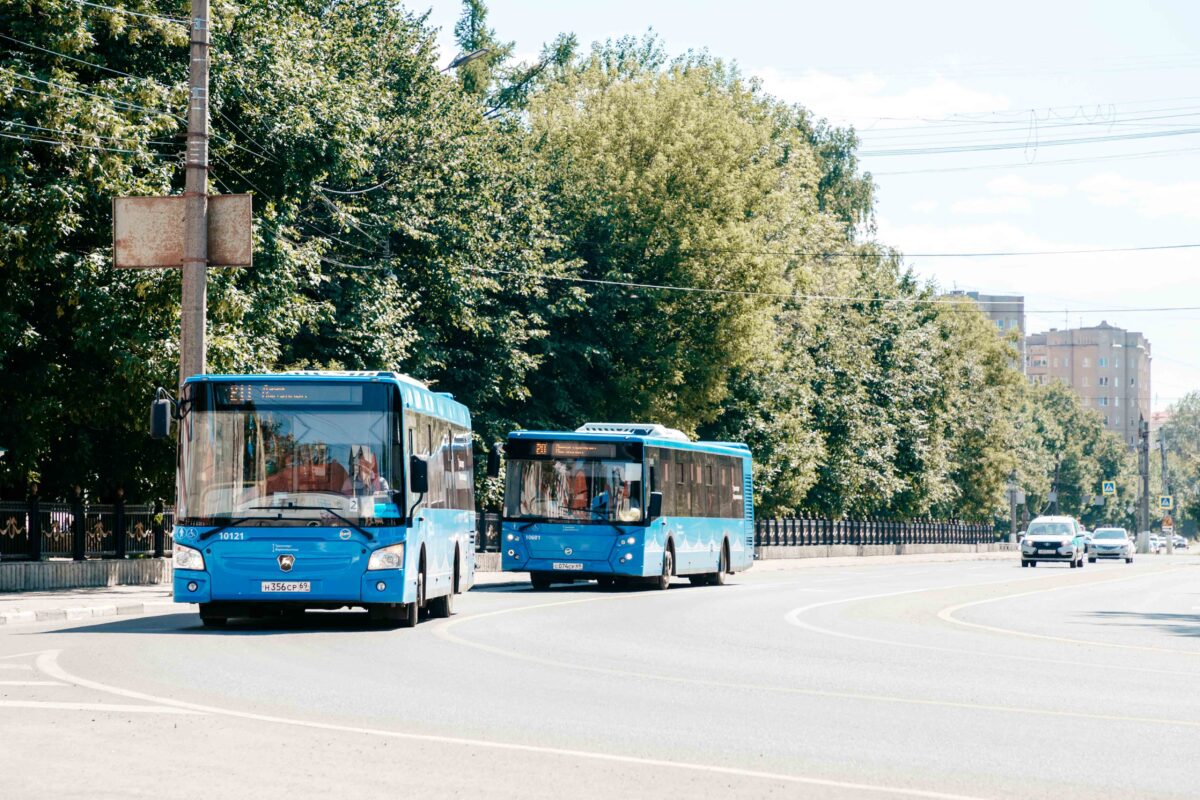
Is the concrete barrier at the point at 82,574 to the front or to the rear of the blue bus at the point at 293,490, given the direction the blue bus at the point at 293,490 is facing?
to the rear

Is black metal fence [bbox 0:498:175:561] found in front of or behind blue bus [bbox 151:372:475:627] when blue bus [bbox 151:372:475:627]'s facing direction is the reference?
behind

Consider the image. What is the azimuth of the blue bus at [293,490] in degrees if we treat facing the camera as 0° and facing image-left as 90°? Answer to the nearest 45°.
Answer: approximately 0°

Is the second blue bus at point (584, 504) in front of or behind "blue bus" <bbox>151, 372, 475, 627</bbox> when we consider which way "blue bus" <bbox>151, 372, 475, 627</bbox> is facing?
behind

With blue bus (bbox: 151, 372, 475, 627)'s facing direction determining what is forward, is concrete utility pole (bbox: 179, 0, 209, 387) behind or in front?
behind
